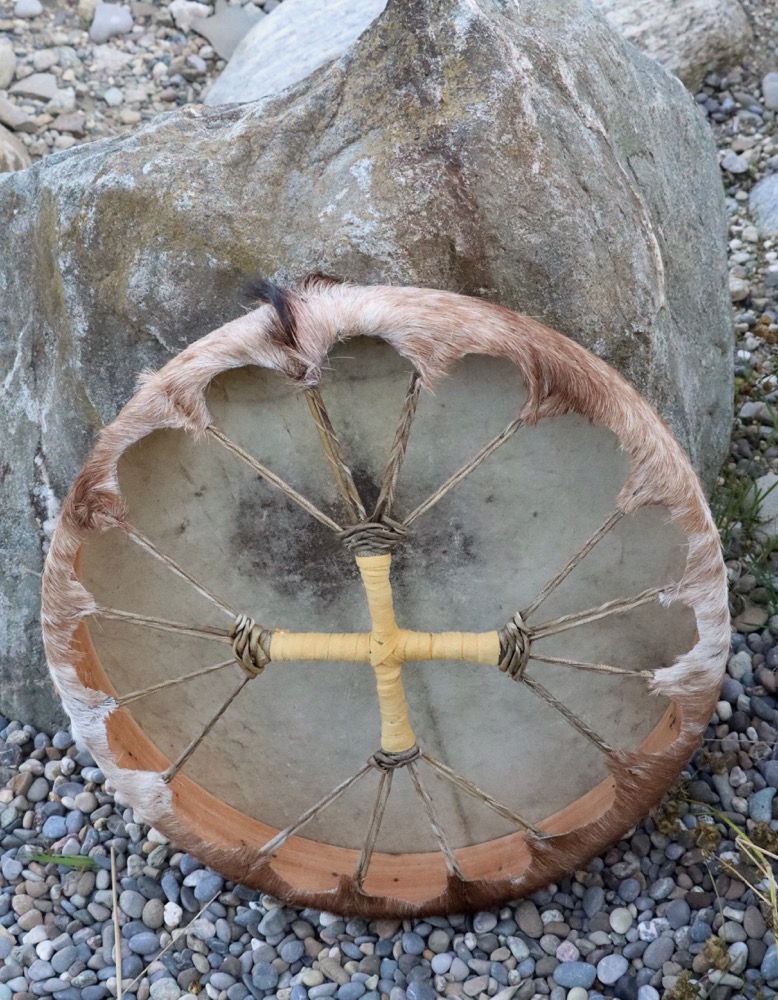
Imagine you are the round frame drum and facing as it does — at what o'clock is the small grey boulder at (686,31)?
The small grey boulder is roughly at 1 o'clock from the round frame drum.

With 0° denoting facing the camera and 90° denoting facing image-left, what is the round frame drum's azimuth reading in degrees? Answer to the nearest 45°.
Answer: approximately 180°
